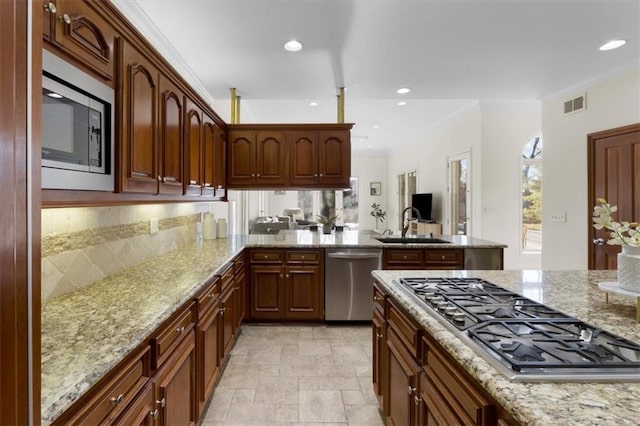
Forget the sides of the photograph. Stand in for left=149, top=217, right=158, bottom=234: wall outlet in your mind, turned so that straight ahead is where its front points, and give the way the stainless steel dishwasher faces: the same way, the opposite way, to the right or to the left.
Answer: to the right

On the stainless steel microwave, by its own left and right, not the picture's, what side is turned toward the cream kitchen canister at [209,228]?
left

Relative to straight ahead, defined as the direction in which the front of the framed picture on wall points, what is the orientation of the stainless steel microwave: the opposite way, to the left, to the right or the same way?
to the left

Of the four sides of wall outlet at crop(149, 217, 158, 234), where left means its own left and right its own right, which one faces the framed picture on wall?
left

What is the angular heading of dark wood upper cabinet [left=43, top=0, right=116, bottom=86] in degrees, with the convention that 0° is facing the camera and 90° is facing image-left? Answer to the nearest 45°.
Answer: approximately 315°

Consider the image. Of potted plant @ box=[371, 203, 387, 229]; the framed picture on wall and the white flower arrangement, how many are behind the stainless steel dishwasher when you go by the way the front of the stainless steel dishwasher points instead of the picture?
2

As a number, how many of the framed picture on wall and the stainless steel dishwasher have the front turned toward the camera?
2

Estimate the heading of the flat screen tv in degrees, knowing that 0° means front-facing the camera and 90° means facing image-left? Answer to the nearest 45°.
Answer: approximately 45°

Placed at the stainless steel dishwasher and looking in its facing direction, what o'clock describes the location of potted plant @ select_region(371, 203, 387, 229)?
The potted plant is roughly at 6 o'clock from the stainless steel dishwasher.

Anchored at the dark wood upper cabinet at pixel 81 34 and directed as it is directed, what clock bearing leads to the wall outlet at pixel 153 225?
The wall outlet is roughly at 8 o'clock from the dark wood upper cabinet.

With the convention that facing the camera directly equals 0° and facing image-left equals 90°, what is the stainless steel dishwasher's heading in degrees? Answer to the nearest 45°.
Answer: approximately 0°

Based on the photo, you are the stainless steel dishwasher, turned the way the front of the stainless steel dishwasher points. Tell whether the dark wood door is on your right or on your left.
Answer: on your left

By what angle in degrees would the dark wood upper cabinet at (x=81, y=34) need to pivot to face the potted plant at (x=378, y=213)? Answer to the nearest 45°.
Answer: approximately 90° to its left
